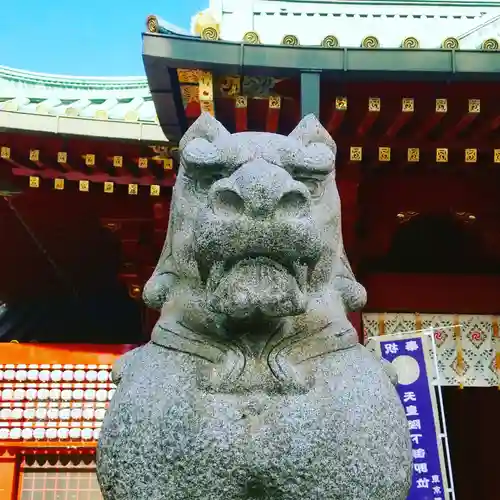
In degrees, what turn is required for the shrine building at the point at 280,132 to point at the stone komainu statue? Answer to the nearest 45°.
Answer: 0° — it already faces it

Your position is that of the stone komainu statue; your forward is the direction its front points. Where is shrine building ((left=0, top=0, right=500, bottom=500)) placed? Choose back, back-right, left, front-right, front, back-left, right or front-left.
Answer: back

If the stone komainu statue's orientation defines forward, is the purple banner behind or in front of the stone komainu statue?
behind
